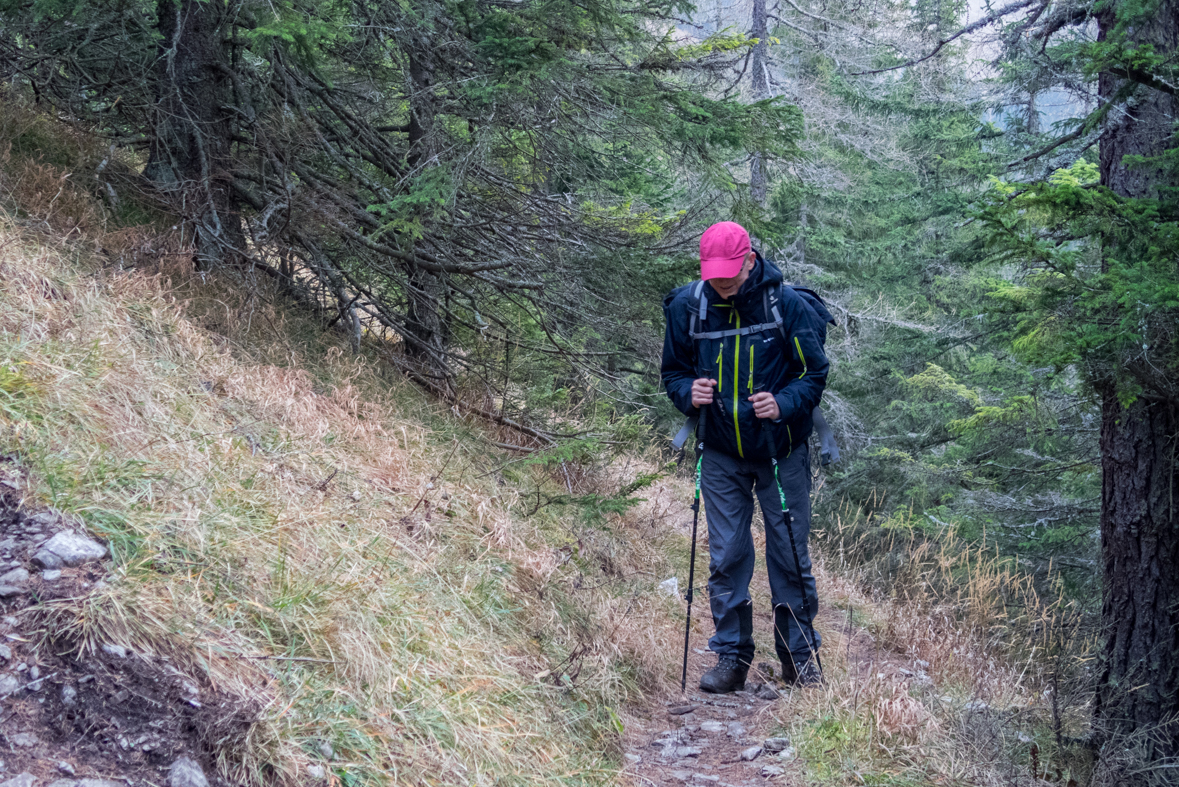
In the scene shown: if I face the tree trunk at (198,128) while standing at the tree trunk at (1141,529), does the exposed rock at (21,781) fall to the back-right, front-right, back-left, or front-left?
front-left

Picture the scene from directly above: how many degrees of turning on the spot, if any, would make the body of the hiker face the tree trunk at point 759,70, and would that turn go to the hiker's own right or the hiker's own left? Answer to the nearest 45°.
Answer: approximately 180°

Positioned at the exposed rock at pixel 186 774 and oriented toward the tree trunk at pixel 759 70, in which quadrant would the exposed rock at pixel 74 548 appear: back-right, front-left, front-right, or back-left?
front-left

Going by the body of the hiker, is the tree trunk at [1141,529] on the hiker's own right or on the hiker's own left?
on the hiker's own left

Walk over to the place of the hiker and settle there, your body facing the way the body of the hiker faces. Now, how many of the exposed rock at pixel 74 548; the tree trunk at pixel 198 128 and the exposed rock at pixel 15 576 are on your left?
0

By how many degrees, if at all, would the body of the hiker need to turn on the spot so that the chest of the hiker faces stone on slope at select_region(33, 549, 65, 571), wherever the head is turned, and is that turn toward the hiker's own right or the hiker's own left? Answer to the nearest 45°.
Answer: approximately 45° to the hiker's own right

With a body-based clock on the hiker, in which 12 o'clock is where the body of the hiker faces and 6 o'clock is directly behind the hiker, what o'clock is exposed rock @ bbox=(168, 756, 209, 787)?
The exposed rock is roughly at 1 o'clock from the hiker.

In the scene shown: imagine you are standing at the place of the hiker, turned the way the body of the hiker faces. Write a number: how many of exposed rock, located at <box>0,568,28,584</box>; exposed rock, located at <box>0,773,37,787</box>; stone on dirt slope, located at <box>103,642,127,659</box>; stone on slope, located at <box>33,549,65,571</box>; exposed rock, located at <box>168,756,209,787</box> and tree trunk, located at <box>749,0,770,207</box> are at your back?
1

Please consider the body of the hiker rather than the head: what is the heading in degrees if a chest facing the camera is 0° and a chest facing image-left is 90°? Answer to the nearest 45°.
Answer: approximately 0°

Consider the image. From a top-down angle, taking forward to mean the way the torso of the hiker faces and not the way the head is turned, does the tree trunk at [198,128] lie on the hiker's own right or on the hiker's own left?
on the hiker's own right

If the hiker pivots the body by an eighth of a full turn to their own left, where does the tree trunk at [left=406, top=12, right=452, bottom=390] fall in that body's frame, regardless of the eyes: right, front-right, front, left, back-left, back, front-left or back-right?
back
